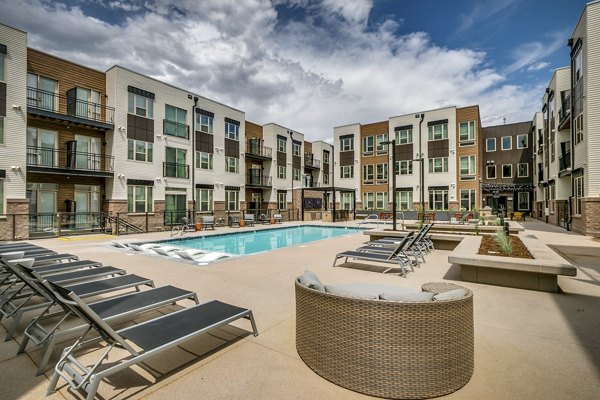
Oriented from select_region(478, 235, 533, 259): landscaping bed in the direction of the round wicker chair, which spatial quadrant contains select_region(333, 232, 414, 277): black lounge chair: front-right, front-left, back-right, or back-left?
front-right

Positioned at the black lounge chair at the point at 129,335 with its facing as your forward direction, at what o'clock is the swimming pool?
The swimming pool is roughly at 11 o'clock from the black lounge chair.

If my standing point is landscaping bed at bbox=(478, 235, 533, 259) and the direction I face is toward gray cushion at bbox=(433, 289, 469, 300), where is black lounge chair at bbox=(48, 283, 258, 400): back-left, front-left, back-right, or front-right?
front-right

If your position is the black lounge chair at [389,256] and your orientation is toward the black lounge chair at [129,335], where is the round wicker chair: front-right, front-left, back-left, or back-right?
front-left

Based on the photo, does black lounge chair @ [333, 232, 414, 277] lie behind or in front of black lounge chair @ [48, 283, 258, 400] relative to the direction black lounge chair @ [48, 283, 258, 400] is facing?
in front

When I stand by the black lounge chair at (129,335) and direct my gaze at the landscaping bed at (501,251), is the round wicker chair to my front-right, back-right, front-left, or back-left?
front-right

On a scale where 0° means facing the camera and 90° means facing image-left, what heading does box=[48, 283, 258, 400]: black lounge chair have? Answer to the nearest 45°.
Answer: approximately 225°
